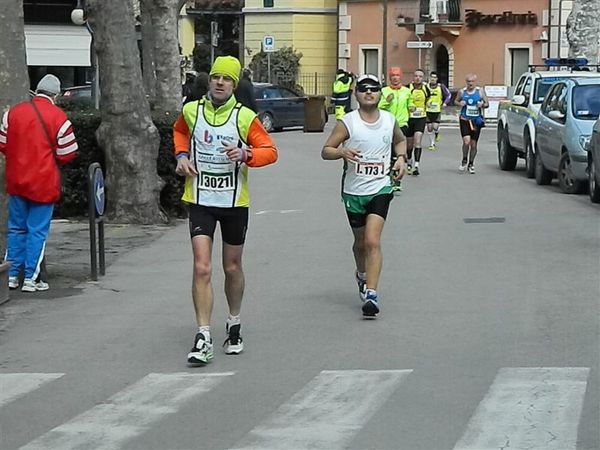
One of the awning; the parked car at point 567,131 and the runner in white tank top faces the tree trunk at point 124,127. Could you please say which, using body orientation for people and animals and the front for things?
the awning

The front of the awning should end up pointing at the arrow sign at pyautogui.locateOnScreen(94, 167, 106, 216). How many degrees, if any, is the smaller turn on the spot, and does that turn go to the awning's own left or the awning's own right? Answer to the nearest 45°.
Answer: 0° — it already faces it

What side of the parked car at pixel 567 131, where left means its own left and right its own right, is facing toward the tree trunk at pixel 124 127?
right

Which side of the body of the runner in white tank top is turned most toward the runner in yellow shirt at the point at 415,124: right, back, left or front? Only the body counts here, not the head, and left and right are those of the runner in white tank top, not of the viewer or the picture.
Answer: back

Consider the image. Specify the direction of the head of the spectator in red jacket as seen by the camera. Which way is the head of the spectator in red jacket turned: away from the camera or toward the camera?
away from the camera

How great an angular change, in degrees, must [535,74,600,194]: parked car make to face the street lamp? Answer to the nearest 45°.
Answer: approximately 135° to its right
